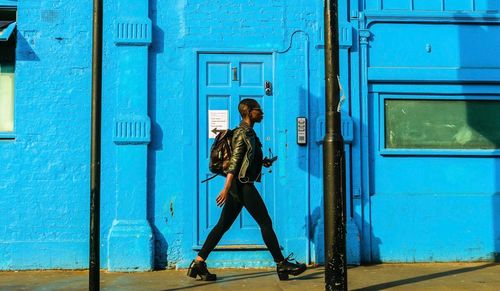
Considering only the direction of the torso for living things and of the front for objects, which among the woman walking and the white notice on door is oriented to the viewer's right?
the woman walking

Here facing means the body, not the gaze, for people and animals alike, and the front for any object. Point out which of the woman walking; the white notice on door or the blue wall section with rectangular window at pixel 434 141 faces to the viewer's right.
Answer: the woman walking

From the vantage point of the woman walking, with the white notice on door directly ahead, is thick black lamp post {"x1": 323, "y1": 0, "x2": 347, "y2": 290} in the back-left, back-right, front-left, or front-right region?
back-right

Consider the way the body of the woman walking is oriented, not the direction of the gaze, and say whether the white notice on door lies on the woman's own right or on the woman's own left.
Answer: on the woman's own left

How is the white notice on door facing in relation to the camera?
toward the camera

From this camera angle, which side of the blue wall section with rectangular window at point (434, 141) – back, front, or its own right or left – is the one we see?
front

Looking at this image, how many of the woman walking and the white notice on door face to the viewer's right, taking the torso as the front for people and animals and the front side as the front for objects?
1

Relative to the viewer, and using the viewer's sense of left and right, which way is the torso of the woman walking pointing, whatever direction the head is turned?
facing to the right of the viewer

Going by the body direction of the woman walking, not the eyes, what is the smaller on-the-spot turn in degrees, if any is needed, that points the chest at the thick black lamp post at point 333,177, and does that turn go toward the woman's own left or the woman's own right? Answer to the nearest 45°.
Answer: approximately 45° to the woman's own right

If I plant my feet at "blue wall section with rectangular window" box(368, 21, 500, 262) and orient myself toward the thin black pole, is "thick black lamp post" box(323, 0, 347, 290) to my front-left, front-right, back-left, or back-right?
front-left

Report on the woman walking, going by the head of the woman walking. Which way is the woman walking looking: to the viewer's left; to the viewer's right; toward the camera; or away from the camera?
to the viewer's right

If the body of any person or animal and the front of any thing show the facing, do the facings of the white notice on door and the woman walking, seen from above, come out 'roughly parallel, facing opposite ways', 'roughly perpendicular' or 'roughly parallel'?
roughly perpendicular

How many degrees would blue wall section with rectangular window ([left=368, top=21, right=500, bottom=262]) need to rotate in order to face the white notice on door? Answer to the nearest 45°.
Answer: approximately 45° to its right

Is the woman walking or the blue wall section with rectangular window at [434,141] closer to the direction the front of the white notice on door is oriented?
the woman walking

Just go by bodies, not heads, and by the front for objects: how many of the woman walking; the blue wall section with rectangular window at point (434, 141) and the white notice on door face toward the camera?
2

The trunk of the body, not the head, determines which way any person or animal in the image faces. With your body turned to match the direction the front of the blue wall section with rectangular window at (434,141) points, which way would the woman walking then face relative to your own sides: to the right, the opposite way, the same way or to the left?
to the left

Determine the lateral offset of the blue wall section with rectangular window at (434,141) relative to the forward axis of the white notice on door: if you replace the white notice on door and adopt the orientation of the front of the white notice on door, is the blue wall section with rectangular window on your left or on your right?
on your left
